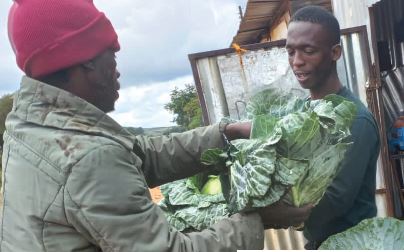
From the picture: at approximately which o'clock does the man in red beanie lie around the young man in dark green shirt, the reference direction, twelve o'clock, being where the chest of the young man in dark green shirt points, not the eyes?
The man in red beanie is roughly at 12 o'clock from the young man in dark green shirt.

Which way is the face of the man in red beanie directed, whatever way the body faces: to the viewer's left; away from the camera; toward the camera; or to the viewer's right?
to the viewer's right

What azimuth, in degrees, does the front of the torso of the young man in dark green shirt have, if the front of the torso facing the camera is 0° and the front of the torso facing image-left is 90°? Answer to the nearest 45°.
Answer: approximately 45°

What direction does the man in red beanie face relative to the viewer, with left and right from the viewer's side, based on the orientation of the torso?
facing away from the viewer and to the right of the viewer
